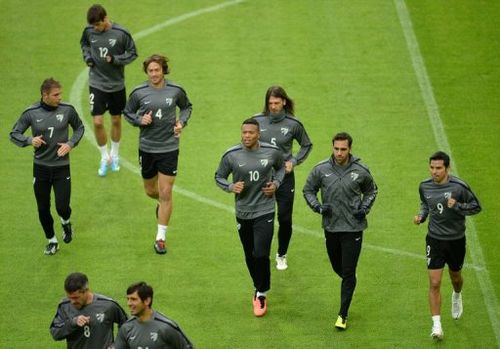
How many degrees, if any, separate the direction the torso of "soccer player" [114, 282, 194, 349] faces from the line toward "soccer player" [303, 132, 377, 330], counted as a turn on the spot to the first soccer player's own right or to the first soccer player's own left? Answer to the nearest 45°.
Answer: approximately 180°

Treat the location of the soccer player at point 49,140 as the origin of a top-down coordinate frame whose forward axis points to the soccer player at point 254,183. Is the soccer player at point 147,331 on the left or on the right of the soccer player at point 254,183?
right

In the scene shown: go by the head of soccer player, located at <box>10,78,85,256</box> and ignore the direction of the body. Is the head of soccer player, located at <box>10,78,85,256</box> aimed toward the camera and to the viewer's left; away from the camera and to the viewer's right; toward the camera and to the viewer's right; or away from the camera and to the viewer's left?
toward the camera and to the viewer's right

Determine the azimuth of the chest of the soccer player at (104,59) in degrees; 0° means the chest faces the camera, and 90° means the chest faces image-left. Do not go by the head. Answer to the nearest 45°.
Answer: approximately 0°

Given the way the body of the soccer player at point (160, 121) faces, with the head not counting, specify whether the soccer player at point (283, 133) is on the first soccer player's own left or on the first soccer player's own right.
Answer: on the first soccer player's own left

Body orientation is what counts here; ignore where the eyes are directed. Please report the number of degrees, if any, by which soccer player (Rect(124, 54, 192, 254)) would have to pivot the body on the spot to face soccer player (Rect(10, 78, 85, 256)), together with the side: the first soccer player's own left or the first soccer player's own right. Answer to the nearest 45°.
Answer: approximately 90° to the first soccer player's own right

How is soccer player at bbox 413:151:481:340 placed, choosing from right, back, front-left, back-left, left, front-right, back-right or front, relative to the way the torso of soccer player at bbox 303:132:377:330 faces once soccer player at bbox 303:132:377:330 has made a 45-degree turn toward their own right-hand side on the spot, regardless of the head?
back-left

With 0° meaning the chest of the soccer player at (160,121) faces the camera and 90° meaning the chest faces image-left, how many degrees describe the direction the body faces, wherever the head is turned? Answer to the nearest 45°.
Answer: approximately 0°
